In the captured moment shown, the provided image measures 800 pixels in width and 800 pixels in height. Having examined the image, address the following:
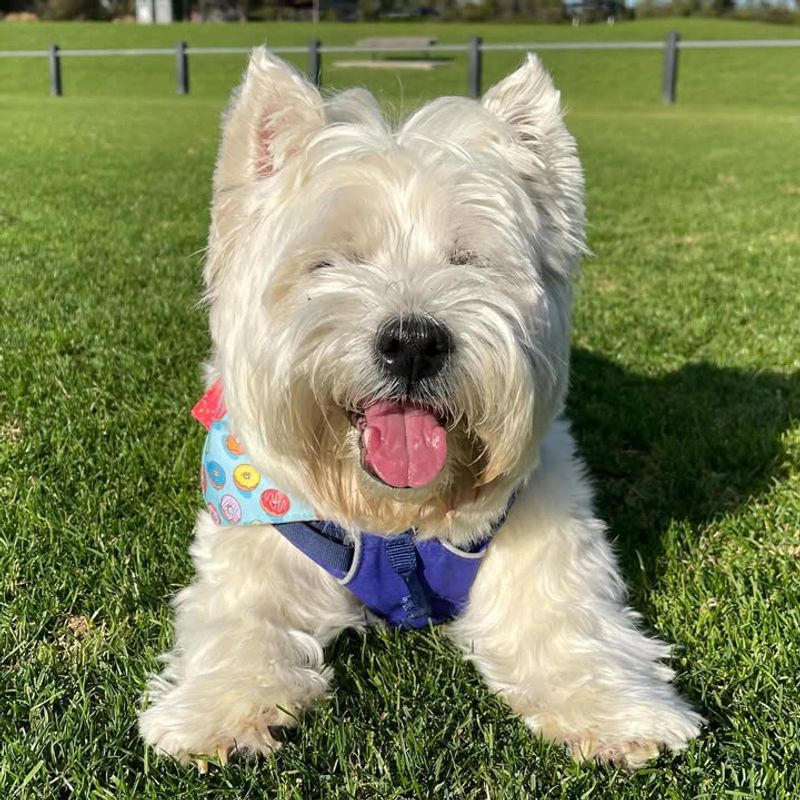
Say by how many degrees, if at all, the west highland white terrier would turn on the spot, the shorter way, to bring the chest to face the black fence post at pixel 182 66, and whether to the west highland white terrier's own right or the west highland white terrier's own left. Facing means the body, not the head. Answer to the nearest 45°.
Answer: approximately 180°

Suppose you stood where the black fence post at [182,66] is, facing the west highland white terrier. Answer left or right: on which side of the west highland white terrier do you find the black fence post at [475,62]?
left

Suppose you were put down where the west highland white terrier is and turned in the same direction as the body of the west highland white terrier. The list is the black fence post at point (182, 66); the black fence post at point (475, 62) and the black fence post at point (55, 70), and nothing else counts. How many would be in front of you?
0

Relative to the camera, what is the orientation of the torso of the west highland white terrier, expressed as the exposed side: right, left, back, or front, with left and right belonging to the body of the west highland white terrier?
front

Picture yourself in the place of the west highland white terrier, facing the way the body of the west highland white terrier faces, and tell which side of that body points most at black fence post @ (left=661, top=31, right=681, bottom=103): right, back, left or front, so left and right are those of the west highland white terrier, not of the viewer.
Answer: back

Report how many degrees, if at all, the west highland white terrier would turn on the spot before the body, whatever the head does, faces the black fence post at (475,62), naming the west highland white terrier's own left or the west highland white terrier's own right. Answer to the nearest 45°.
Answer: approximately 180°

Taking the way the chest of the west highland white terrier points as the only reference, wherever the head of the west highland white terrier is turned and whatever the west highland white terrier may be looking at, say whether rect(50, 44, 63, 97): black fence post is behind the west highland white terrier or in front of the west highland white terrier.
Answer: behind

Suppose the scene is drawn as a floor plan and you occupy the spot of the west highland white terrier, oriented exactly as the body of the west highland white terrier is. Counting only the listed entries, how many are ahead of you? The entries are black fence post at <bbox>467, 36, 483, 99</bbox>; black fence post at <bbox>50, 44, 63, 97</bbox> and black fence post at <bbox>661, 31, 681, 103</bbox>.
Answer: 0

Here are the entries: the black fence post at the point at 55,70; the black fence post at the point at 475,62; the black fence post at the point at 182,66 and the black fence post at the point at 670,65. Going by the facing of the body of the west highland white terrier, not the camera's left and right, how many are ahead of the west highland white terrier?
0
